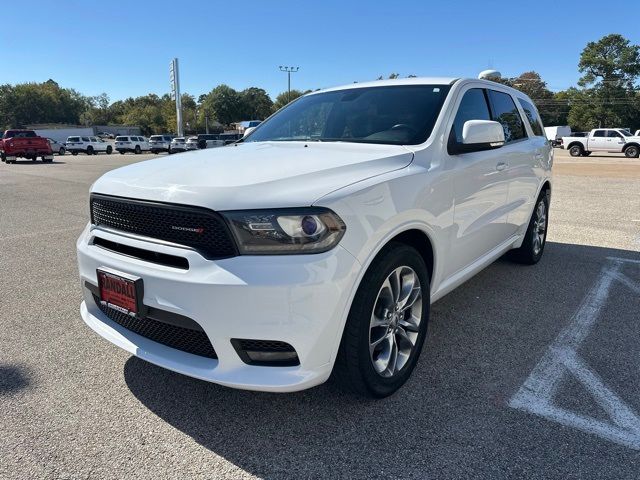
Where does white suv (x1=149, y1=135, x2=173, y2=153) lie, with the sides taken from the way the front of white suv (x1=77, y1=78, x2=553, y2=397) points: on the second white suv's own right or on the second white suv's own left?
on the second white suv's own right

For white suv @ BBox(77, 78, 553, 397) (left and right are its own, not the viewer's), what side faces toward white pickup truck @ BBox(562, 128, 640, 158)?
back

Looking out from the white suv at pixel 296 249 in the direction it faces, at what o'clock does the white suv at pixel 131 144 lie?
the white suv at pixel 131 144 is roughly at 4 o'clock from the white suv at pixel 296 249.

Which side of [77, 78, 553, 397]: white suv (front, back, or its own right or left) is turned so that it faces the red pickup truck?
right

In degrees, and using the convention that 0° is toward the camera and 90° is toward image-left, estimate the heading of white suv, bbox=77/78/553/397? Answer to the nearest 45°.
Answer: approximately 45°
